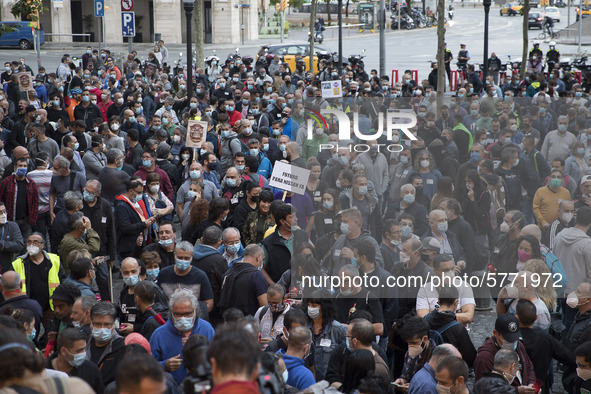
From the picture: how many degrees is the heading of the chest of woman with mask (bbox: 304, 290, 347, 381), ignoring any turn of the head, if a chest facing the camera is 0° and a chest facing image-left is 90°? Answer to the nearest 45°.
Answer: approximately 45°

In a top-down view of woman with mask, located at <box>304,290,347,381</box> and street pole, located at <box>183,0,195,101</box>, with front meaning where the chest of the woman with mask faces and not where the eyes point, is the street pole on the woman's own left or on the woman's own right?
on the woman's own right

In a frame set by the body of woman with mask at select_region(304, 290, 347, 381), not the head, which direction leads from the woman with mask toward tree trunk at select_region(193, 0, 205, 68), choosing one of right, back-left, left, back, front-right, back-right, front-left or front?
back-right
